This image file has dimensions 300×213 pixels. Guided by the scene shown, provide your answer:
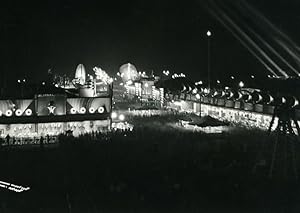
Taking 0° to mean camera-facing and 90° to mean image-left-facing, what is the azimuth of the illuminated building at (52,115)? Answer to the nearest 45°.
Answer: approximately 0°
